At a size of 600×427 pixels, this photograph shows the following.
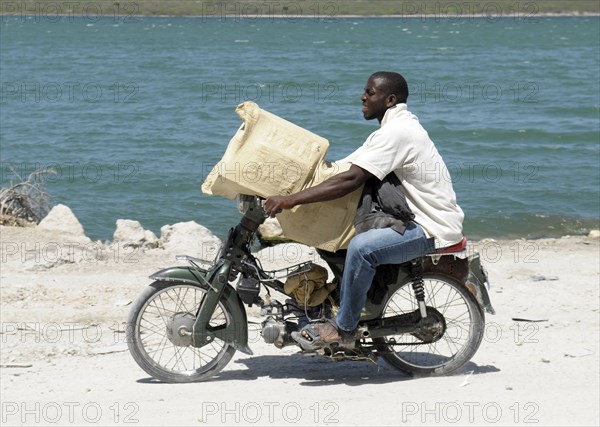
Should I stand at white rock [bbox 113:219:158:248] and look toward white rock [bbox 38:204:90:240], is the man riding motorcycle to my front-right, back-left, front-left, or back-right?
back-left

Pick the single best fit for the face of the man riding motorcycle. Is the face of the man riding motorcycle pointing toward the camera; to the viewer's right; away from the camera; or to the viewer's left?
to the viewer's left

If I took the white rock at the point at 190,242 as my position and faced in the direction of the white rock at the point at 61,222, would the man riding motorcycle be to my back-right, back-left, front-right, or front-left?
back-left

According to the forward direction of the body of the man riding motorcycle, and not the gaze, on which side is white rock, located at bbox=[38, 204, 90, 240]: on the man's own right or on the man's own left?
on the man's own right

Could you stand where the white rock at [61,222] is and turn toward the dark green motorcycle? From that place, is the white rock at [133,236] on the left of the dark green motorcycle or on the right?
left

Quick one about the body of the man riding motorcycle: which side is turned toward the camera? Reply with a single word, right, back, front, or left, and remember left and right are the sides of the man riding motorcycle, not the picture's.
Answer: left

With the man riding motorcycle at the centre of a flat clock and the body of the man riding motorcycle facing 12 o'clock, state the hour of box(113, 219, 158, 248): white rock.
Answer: The white rock is roughly at 2 o'clock from the man riding motorcycle.

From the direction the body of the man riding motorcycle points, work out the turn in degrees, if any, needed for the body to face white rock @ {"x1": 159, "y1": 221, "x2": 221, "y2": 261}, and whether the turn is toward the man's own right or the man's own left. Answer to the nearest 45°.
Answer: approximately 45° to the man's own right

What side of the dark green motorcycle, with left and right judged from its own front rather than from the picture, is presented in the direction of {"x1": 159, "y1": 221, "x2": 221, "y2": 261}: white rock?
right

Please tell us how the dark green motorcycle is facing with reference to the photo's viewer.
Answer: facing to the left of the viewer
